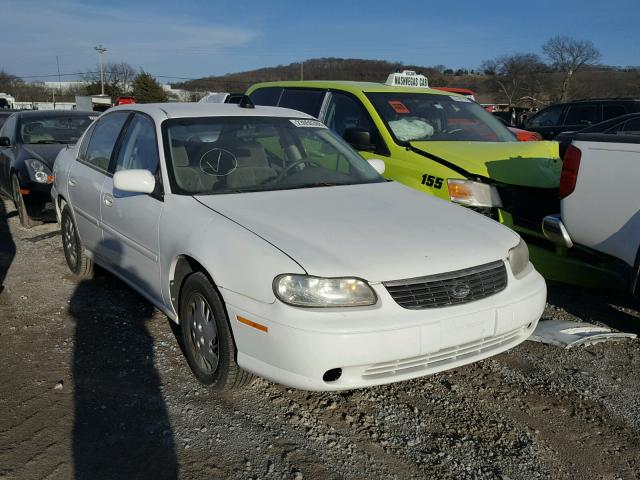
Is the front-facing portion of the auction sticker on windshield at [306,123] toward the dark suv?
no

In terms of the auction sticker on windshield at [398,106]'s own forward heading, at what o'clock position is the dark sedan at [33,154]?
The dark sedan is roughly at 5 o'clock from the auction sticker on windshield.

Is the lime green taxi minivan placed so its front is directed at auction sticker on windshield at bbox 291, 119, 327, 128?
no

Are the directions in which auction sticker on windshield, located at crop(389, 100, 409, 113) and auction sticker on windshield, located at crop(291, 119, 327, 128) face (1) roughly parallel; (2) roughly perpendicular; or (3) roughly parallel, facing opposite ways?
roughly parallel

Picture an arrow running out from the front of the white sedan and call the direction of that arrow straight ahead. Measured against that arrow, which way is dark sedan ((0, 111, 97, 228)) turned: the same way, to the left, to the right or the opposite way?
the same way

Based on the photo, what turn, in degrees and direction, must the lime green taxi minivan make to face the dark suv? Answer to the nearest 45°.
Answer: approximately 135° to its left

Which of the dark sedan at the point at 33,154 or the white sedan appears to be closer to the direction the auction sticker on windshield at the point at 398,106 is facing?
the white sedan

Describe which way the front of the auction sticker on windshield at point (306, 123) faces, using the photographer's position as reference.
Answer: facing the viewer and to the right of the viewer

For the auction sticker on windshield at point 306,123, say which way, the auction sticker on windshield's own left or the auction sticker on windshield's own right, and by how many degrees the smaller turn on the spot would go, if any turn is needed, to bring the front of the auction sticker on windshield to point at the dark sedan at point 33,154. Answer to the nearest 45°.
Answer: approximately 180°

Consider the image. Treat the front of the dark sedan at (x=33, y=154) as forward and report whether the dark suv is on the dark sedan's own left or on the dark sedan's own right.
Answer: on the dark sedan's own left

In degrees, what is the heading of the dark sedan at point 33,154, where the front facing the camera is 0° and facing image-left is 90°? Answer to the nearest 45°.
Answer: approximately 315°

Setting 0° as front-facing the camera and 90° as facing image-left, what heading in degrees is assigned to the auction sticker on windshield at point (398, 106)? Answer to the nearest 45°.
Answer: approximately 315°

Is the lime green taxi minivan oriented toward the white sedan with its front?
no

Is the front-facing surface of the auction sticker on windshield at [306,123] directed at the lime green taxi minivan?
no

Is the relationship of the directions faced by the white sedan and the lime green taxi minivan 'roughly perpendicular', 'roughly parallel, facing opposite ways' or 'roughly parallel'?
roughly parallel
